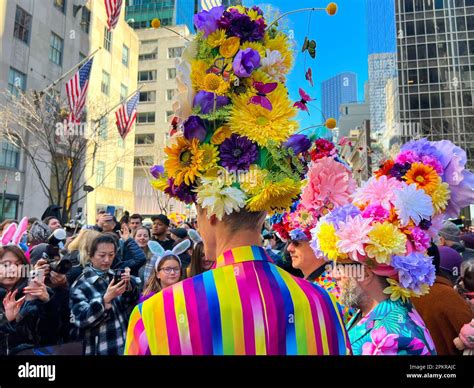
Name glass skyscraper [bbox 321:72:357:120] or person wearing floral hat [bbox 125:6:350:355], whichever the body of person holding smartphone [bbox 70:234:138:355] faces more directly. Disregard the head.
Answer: the person wearing floral hat

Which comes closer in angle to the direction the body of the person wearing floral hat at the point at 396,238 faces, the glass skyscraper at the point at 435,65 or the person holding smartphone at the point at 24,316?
the person holding smartphone

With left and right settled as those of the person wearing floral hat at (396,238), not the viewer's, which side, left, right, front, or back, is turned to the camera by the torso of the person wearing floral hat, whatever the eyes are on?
left

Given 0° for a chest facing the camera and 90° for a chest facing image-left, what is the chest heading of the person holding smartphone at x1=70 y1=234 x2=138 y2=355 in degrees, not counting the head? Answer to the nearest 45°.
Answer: approximately 315°

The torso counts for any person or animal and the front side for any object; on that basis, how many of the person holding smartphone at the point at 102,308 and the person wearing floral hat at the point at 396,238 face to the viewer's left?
1

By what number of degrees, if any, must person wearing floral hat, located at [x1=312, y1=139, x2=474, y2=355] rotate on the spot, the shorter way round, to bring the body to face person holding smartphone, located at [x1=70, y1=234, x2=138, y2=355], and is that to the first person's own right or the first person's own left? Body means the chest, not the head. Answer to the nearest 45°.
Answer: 0° — they already face them

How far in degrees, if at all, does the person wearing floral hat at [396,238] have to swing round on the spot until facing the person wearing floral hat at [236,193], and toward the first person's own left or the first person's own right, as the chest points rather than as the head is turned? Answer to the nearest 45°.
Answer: approximately 45° to the first person's own left

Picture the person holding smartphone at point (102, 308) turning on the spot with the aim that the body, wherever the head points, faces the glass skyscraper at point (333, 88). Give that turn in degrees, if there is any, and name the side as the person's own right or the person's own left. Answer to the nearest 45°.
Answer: approximately 90° to the person's own left

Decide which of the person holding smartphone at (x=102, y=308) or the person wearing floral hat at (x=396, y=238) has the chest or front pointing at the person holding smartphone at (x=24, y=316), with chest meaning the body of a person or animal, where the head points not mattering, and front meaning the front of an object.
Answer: the person wearing floral hat

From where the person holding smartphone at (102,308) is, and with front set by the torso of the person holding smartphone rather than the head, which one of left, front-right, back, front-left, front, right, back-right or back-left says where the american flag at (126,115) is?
back-left

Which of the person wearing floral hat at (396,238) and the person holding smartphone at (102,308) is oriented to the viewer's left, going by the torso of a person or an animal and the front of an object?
the person wearing floral hat
